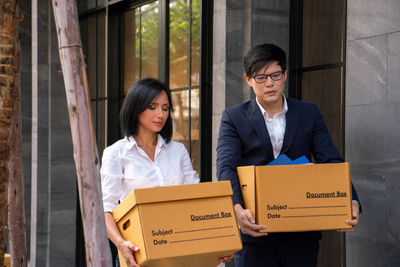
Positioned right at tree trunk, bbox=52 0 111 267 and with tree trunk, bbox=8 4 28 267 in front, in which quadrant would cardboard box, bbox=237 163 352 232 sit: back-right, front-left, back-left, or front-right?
back-right

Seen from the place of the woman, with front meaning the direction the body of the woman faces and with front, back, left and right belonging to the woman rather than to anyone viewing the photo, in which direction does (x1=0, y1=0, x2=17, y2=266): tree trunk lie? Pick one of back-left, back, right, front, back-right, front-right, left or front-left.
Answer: back-right

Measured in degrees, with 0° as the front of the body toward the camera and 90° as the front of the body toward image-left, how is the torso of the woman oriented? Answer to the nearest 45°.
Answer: approximately 315°

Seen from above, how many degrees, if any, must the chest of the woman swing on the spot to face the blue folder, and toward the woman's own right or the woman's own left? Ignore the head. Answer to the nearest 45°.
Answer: approximately 45° to the woman's own left
